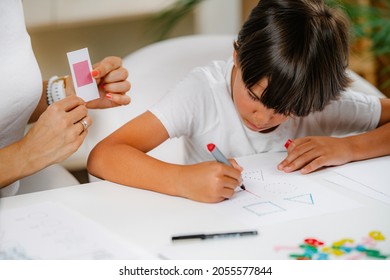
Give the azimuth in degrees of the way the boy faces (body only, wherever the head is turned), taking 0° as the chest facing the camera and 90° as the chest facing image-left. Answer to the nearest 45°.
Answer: approximately 0°
